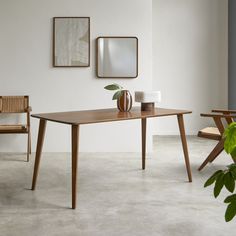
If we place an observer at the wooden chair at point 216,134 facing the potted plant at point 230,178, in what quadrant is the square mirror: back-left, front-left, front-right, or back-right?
back-right

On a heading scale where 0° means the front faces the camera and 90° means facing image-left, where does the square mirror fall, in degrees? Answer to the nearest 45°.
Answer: approximately 0°

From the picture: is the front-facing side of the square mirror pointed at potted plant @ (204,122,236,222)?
yes

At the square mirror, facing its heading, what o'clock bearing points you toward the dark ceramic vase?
The dark ceramic vase is roughly at 12 o'clock from the square mirror.

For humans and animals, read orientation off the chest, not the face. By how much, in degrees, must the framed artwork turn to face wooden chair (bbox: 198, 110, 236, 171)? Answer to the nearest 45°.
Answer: approximately 45° to its left

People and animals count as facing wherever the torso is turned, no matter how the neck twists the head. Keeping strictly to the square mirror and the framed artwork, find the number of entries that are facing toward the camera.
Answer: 2

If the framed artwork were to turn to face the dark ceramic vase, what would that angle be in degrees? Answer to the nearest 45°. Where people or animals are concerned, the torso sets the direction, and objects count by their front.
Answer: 0° — it already faces it
